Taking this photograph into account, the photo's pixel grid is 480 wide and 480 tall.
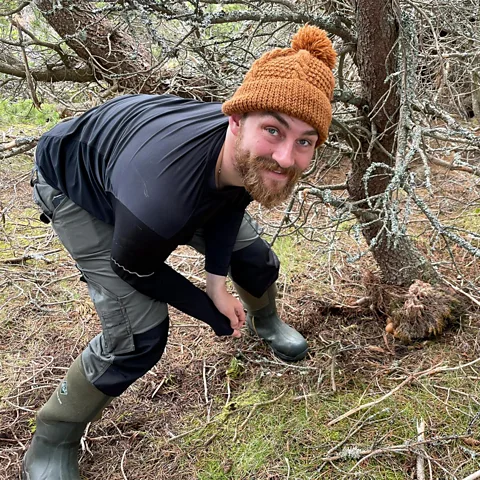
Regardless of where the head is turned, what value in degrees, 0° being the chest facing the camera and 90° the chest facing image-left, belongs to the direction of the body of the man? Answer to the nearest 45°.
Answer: approximately 315°

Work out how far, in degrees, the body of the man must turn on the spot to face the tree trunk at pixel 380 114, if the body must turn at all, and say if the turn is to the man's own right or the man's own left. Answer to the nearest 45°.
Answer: approximately 90° to the man's own left

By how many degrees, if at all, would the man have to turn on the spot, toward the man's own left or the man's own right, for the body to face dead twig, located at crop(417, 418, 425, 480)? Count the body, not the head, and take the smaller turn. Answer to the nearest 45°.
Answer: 0° — they already face it

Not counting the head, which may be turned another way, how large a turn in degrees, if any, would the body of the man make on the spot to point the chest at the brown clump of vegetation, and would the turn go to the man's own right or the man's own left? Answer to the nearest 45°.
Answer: approximately 45° to the man's own left
